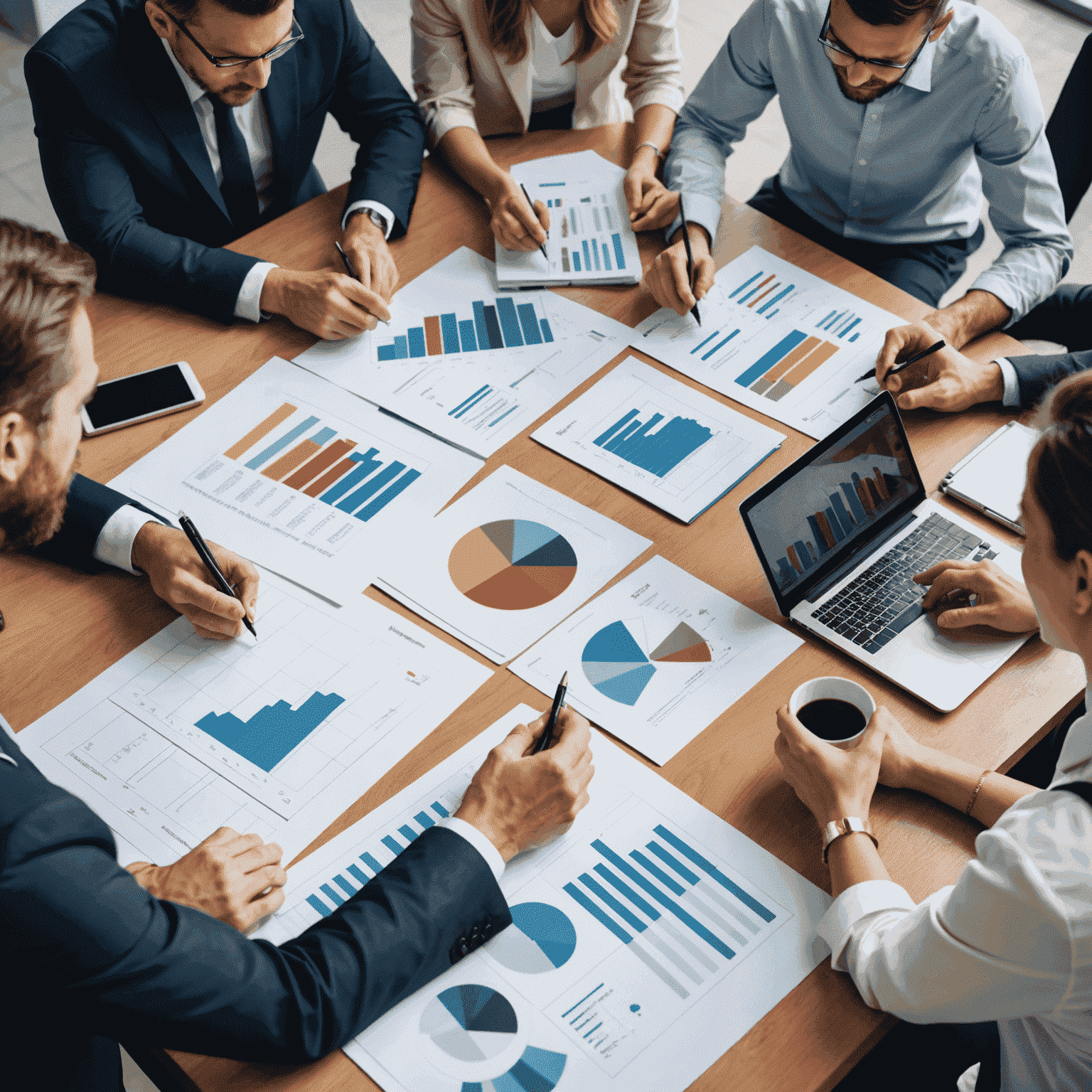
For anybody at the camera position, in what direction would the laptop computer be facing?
facing the viewer and to the right of the viewer

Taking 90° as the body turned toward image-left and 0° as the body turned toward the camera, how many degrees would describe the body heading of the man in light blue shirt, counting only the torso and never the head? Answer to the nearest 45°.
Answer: approximately 45°

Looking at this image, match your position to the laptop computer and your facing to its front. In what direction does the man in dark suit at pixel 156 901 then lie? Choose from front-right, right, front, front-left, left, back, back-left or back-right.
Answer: right

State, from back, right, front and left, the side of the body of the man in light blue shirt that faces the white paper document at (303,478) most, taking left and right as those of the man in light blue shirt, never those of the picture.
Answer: front

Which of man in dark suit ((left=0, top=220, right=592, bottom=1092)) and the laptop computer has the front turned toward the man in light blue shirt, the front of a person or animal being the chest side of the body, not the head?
the man in dark suit

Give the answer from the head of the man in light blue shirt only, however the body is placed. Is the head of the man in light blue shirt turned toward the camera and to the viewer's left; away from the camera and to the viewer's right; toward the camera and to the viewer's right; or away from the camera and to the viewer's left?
toward the camera and to the viewer's left

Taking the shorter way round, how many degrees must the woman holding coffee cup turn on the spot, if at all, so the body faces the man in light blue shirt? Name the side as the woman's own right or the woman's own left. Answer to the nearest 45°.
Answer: approximately 45° to the woman's own right

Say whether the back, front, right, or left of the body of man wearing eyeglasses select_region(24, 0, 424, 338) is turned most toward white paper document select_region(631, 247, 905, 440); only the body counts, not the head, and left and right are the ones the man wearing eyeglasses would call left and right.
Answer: front

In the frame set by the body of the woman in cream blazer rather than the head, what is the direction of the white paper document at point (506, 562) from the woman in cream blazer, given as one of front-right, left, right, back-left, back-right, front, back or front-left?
front

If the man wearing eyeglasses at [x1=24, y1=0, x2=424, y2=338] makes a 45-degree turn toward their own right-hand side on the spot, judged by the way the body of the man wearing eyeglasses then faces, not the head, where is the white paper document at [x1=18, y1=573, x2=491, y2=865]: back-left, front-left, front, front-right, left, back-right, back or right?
front

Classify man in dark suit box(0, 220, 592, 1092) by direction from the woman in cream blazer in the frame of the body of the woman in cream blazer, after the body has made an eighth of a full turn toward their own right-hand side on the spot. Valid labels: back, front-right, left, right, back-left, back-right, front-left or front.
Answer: front-left

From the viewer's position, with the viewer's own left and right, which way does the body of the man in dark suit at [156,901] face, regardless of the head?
facing away from the viewer and to the right of the viewer

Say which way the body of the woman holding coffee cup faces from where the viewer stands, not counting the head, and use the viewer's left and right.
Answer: facing away from the viewer and to the left of the viewer

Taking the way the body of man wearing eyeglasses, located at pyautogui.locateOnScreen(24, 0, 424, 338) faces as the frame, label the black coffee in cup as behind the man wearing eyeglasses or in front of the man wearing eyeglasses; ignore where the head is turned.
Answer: in front

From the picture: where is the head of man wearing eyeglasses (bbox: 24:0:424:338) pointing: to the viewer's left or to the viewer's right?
to the viewer's right

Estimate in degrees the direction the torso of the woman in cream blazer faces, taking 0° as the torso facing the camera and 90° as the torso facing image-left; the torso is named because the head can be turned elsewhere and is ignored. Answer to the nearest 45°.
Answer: approximately 0°

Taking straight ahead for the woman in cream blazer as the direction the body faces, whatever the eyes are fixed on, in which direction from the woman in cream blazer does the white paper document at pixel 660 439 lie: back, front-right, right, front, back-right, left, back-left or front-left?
front

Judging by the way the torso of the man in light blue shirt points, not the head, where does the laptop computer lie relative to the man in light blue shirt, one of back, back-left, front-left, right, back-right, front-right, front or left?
front-left

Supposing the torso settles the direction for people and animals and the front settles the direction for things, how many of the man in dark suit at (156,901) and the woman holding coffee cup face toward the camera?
0
